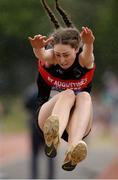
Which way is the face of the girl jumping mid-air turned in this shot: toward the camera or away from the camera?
toward the camera

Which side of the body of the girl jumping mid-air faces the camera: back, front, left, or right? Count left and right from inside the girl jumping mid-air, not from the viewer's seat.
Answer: front
